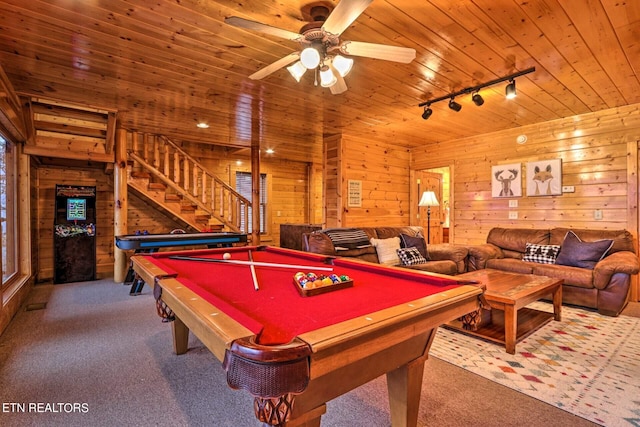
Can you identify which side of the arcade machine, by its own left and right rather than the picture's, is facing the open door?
left

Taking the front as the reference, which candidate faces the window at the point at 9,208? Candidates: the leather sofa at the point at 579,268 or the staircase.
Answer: the leather sofa

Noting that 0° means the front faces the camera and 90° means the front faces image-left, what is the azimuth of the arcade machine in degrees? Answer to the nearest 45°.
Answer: approximately 0°

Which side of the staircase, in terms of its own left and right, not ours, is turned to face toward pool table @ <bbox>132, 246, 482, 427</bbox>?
right

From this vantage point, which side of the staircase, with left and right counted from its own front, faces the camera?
right

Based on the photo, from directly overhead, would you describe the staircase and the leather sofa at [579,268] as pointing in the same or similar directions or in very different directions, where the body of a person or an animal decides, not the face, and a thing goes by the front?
very different directions

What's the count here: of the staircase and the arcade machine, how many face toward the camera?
1

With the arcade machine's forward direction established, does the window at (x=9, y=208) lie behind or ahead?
ahead

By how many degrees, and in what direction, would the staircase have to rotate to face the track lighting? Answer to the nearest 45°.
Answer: approximately 45° to its right

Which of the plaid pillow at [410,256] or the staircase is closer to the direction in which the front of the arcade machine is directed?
the plaid pillow

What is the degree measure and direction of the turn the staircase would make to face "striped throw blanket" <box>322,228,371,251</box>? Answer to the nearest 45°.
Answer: approximately 45° to its right

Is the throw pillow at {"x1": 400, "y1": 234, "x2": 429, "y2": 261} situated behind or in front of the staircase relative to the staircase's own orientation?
in front

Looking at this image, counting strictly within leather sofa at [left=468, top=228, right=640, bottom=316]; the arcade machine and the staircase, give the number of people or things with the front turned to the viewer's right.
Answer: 1

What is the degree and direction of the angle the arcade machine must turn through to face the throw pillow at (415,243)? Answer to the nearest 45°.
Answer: approximately 45° to its left

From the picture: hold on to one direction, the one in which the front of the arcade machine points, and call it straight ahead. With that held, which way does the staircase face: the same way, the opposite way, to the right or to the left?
to the left
